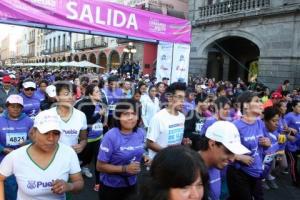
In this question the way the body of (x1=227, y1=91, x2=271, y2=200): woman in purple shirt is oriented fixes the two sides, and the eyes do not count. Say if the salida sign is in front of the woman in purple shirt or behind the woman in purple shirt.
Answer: behind

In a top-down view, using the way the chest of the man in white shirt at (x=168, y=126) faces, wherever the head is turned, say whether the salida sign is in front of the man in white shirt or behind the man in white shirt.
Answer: behind

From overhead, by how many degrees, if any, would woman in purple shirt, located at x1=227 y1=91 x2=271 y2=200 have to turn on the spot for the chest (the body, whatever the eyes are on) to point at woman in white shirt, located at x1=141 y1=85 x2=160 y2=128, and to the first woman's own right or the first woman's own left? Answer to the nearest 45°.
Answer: approximately 180°

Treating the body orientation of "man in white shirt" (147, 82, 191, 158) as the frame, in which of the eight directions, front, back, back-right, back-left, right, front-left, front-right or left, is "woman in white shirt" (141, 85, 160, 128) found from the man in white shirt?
back-left

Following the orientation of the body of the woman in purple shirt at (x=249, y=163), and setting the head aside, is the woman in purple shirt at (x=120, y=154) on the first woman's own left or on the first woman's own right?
on the first woman's own right

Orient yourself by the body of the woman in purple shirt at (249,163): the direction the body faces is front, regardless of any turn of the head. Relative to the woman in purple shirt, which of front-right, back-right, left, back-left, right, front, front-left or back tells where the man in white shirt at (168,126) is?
back-right

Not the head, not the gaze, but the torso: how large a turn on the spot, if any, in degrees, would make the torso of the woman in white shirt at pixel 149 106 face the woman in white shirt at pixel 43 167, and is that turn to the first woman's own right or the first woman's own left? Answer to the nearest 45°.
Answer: approximately 45° to the first woman's own right

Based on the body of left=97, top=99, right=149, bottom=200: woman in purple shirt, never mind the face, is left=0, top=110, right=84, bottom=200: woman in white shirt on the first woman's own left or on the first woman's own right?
on the first woman's own right

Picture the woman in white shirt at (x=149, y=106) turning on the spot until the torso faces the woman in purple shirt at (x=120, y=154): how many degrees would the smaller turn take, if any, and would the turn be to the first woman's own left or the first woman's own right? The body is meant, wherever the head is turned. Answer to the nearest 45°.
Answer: approximately 45° to the first woman's own right

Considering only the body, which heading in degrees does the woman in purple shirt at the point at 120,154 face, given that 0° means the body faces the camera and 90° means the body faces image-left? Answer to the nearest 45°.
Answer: approximately 315°

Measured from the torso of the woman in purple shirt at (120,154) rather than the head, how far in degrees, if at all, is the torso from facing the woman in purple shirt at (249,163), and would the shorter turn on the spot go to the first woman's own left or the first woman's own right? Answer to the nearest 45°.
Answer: approximately 45° to the first woman's own left
